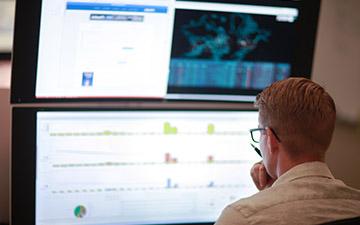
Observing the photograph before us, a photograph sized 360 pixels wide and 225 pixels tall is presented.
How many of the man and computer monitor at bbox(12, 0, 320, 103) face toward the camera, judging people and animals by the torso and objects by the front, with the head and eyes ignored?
1

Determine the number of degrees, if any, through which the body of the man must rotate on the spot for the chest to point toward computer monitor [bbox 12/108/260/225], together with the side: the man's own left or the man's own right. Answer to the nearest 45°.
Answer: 0° — they already face it

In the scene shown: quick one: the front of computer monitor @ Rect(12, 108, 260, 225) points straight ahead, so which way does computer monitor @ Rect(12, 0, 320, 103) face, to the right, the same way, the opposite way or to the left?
the same way

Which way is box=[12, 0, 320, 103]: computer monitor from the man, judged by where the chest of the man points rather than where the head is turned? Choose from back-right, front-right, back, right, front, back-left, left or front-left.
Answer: front

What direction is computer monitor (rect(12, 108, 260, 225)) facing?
toward the camera

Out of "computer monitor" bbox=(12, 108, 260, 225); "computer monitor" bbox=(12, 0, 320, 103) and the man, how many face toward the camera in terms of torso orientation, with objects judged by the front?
2

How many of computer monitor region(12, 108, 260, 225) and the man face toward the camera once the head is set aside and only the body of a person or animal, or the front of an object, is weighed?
1

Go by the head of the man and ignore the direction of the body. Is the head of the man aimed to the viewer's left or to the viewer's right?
to the viewer's left

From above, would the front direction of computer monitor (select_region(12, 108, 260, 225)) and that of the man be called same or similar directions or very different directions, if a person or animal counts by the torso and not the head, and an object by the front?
very different directions

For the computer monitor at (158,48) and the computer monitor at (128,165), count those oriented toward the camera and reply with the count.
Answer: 2

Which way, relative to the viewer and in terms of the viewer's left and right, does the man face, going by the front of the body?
facing away from the viewer and to the left of the viewer

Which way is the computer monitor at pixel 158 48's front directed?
toward the camera

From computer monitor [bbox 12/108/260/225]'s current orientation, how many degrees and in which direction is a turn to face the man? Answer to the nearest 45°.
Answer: approximately 45° to its left
